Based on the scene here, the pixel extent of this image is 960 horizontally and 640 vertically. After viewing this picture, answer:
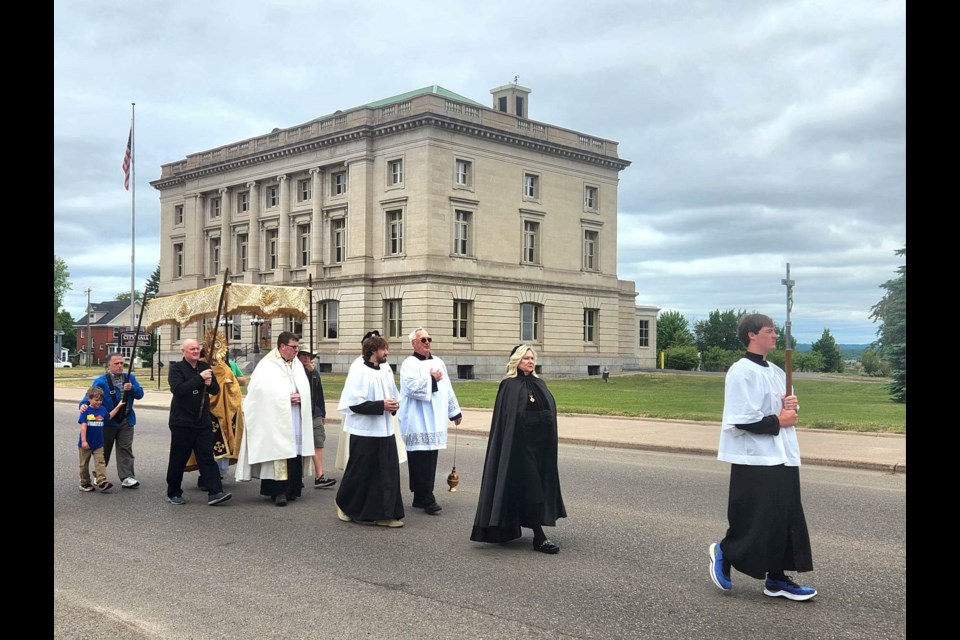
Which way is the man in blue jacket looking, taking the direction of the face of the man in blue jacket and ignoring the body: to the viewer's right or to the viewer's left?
to the viewer's right

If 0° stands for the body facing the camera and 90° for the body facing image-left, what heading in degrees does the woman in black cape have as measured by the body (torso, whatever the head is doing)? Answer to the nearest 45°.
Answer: approximately 315°

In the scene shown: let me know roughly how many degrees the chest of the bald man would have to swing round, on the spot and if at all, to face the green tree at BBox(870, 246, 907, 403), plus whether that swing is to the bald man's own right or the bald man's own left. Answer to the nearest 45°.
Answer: approximately 90° to the bald man's own left

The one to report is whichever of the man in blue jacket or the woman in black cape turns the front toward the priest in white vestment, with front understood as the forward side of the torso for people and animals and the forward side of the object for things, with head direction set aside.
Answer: the man in blue jacket

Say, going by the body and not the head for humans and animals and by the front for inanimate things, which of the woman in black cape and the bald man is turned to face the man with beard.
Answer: the bald man

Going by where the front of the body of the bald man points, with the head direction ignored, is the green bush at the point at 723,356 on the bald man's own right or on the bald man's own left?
on the bald man's own left

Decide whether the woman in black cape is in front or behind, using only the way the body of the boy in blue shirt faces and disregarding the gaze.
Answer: in front

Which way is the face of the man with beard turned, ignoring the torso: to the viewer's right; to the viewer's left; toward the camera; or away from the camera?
to the viewer's right

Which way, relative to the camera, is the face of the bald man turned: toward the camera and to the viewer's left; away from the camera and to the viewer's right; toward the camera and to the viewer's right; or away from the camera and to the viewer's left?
toward the camera and to the viewer's right

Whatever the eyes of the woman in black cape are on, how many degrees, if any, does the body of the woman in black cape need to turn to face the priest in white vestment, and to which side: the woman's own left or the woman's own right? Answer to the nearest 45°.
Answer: approximately 180°

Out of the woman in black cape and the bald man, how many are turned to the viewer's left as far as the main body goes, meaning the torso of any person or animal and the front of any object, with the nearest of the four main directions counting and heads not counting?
0

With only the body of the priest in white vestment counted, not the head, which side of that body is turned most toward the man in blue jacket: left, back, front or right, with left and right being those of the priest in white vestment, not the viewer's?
back
